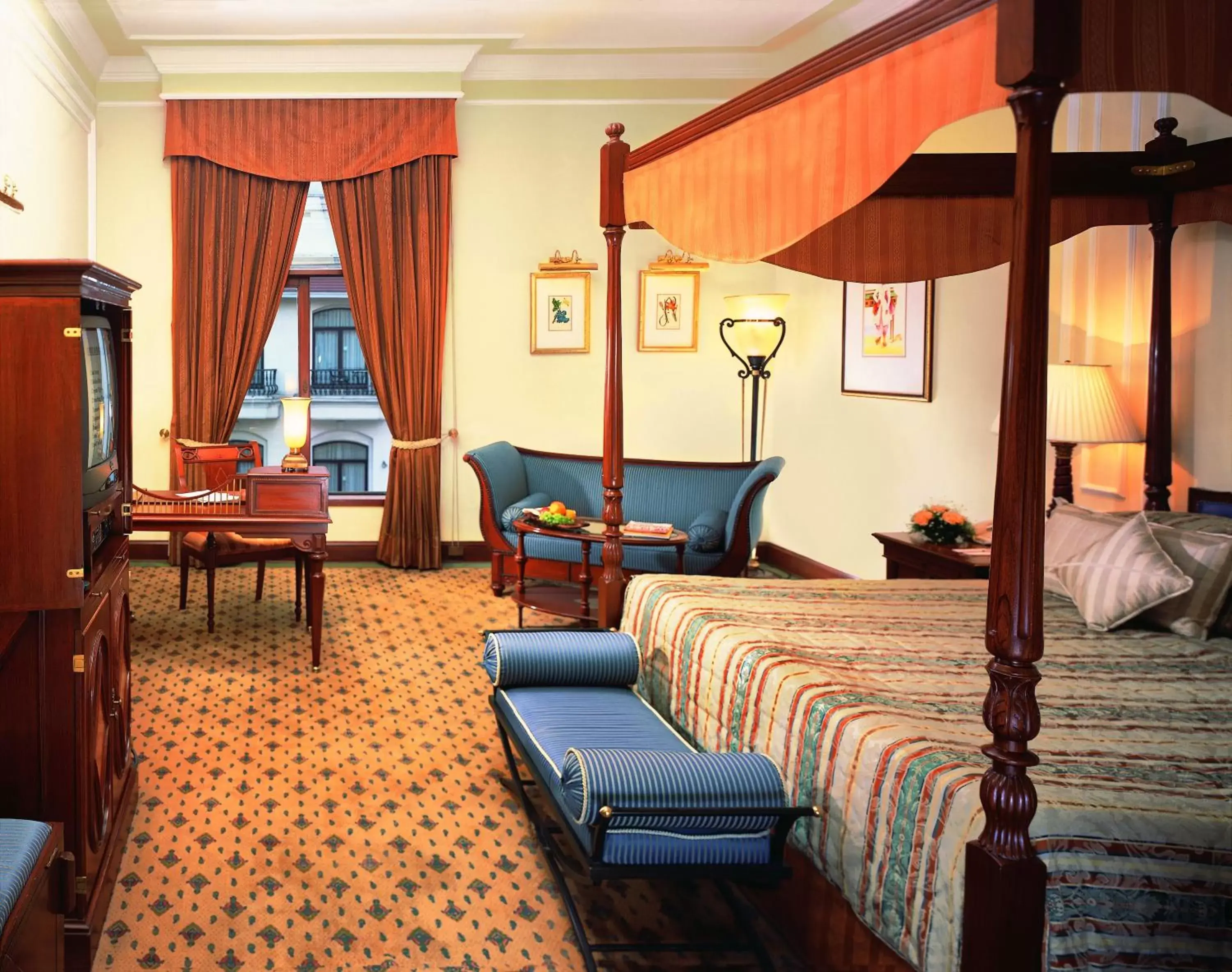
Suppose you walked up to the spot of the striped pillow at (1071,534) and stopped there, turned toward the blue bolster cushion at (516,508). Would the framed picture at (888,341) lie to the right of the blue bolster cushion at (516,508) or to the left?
right

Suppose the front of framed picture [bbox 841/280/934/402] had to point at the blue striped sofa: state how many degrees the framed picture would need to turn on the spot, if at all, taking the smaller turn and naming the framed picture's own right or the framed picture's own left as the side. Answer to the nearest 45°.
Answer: approximately 45° to the framed picture's own right

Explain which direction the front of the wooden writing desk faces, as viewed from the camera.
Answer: facing away from the viewer

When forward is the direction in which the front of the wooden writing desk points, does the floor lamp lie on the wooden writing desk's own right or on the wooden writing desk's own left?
on the wooden writing desk's own right

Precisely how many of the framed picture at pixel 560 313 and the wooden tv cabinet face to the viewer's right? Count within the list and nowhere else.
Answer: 1

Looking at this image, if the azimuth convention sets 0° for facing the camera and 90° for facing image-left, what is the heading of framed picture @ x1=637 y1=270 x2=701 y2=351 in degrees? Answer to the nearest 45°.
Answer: approximately 0°

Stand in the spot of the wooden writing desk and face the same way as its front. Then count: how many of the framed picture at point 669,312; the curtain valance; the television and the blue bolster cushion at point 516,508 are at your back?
1

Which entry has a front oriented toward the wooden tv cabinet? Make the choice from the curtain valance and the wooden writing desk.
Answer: the curtain valance

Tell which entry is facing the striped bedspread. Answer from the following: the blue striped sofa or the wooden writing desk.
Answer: the blue striped sofa

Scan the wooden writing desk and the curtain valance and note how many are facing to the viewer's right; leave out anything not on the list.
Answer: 0

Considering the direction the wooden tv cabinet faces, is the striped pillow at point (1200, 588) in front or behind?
in front

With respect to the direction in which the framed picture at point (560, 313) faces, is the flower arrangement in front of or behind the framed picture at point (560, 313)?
in front

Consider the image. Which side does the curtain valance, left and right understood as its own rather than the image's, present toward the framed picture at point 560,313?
left

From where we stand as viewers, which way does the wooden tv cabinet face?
facing to the right of the viewer

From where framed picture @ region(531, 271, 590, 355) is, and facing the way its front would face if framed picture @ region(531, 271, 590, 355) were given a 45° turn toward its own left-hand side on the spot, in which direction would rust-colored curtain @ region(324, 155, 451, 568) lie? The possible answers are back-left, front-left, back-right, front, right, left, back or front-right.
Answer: back-right

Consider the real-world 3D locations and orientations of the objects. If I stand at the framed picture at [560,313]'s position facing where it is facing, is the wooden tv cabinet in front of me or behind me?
in front
